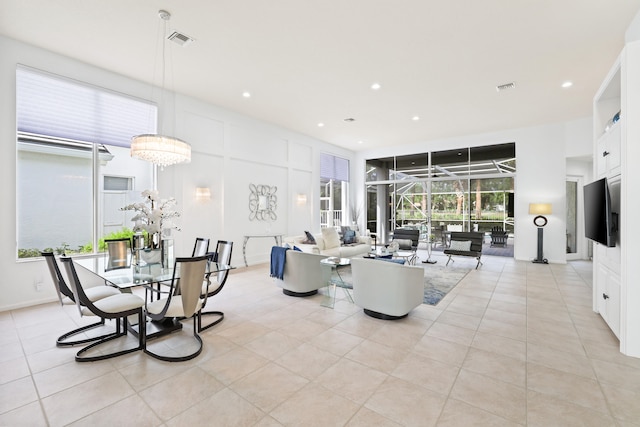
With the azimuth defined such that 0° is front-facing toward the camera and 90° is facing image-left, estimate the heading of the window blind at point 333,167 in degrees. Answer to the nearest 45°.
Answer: approximately 315°

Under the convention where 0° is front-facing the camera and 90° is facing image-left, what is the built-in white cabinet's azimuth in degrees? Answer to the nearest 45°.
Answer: approximately 90°

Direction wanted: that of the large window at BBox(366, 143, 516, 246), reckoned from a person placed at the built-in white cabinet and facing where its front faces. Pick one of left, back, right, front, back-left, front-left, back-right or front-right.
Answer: front-right

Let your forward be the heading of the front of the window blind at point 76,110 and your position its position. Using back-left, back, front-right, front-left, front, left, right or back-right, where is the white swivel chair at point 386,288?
front

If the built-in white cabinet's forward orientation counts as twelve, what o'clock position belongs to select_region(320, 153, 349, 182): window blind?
The window blind is roughly at 1 o'clock from the built-in white cabinet.

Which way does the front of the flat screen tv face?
to the viewer's left

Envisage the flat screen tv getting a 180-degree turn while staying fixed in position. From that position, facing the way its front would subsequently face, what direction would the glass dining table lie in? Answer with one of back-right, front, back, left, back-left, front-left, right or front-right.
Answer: back-right

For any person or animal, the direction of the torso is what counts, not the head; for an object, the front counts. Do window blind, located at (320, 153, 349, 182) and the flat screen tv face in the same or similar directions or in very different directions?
very different directions

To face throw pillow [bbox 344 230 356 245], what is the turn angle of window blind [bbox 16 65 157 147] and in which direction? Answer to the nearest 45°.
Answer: approximately 45° to its left

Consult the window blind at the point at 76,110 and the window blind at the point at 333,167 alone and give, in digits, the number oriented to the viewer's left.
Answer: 0

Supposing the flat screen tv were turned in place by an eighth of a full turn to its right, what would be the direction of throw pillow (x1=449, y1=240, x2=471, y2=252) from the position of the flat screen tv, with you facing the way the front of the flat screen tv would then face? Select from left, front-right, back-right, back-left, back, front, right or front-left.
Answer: front

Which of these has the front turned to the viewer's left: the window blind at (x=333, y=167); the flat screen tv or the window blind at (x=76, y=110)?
the flat screen tv

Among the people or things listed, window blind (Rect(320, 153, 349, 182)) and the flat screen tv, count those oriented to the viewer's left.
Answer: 1

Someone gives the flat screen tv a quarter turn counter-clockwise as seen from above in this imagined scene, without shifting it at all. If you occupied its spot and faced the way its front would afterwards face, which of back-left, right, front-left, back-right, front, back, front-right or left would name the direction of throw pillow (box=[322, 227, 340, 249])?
right

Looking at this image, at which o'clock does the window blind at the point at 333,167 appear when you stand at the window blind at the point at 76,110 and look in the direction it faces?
the window blind at the point at 333,167 is roughly at 10 o'clock from the window blind at the point at 76,110.
